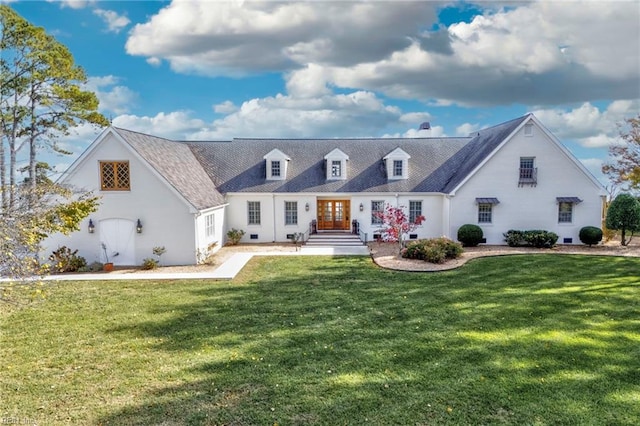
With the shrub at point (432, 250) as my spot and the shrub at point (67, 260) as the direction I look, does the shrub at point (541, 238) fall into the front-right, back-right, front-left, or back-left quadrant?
back-right

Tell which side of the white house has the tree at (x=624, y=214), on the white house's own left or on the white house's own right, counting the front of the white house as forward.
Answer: on the white house's own left

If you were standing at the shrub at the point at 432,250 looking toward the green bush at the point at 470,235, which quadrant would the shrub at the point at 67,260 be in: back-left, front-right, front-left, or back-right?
back-left

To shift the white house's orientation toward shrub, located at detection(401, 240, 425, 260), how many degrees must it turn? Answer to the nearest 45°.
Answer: approximately 45° to its left

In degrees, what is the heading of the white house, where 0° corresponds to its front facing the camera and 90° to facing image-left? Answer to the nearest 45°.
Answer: approximately 0°

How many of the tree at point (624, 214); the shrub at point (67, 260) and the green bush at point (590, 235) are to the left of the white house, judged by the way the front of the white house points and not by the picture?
2

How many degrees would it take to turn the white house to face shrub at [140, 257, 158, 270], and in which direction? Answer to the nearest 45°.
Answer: approximately 45° to its right

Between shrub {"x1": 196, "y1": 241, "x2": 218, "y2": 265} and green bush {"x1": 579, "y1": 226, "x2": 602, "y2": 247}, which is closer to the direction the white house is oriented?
the shrub

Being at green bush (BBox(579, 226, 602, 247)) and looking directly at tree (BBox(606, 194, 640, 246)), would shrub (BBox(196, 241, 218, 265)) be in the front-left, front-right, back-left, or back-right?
back-right

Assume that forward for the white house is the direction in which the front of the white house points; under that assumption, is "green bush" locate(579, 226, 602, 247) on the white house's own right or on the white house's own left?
on the white house's own left

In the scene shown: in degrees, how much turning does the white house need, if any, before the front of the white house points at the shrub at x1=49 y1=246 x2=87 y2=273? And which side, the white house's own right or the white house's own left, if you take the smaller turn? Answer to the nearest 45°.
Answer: approximately 45° to the white house's own right

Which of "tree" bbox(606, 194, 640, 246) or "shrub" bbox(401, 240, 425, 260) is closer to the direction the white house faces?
the shrub
